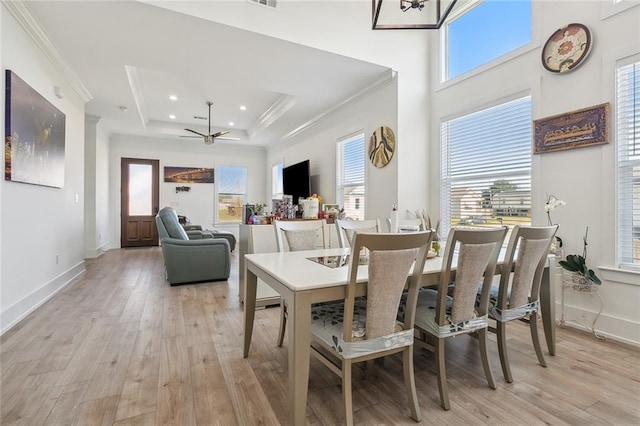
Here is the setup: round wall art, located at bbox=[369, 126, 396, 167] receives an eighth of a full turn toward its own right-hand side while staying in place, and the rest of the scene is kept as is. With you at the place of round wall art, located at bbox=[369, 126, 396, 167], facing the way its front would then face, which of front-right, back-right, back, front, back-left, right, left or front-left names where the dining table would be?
left

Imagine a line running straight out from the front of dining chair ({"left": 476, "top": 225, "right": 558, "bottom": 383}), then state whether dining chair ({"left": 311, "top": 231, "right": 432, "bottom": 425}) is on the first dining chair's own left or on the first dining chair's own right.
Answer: on the first dining chair's own left

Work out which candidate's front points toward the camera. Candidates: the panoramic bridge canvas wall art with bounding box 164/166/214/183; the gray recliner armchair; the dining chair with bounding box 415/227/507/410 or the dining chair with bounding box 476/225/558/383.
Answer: the panoramic bridge canvas wall art

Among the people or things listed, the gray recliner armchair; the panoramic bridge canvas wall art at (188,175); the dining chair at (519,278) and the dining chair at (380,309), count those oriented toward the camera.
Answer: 1

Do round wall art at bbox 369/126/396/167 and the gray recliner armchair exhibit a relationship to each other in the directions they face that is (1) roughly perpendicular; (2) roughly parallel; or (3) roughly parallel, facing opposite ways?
roughly parallel, facing opposite ways

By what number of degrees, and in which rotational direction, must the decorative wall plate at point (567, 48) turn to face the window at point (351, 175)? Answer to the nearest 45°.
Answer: approximately 45° to its right

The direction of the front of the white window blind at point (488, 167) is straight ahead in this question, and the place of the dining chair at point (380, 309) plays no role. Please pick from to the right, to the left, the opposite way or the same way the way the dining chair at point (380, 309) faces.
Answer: to the right

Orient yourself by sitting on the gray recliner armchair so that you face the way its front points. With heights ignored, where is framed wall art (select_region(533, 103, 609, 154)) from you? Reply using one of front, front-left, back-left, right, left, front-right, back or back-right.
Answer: front-right

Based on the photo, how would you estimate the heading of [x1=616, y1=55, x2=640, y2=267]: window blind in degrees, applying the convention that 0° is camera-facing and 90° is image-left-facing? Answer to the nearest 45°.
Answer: approximately 45°

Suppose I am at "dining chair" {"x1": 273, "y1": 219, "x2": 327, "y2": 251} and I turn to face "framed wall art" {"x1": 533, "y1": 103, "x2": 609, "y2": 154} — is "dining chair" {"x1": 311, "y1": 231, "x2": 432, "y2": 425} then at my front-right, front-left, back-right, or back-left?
front-right

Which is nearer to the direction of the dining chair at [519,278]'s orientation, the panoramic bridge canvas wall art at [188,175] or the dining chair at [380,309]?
the panoramic bridge canvas wall art

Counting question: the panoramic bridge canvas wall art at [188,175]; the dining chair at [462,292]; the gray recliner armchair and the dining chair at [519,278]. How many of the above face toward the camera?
1
